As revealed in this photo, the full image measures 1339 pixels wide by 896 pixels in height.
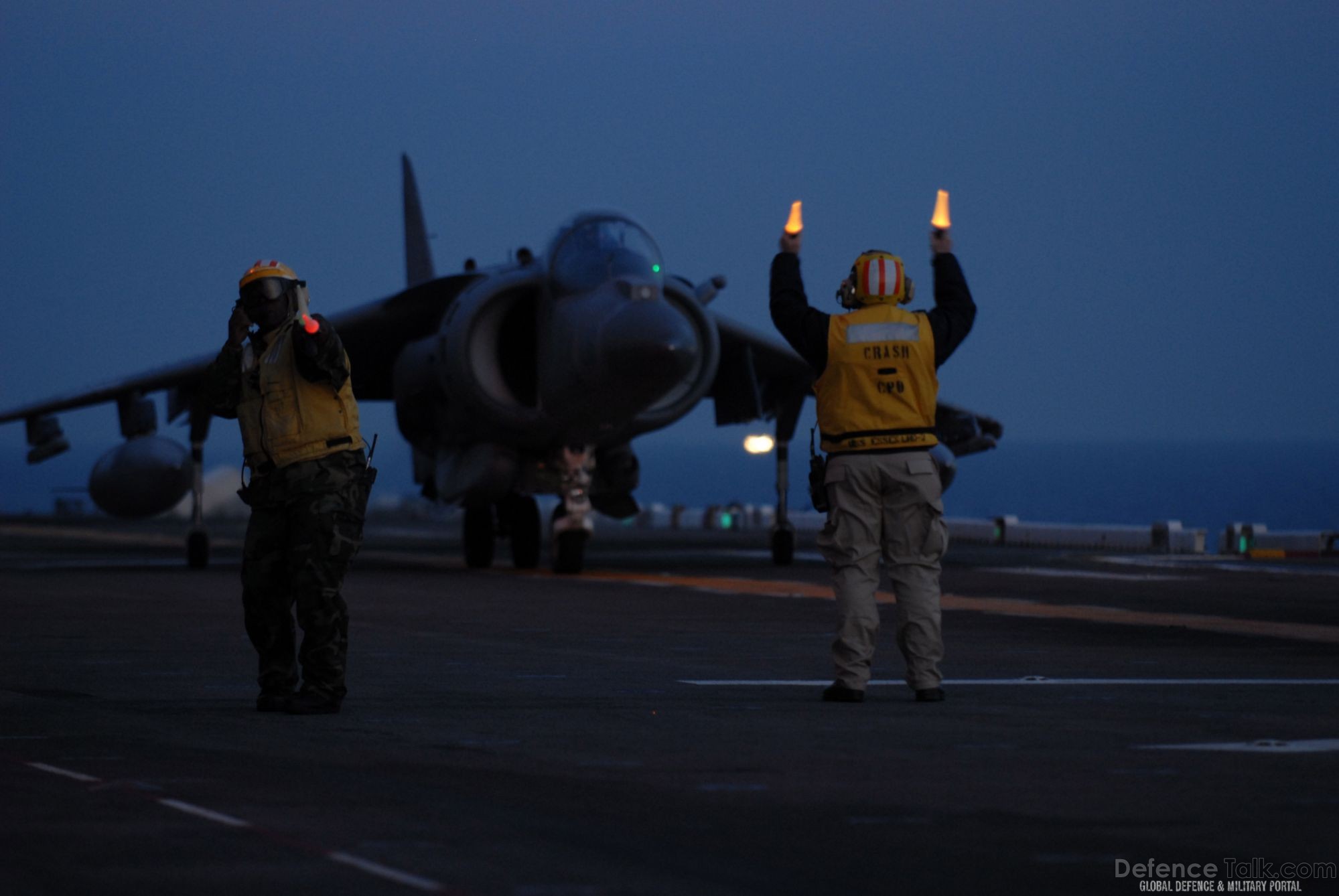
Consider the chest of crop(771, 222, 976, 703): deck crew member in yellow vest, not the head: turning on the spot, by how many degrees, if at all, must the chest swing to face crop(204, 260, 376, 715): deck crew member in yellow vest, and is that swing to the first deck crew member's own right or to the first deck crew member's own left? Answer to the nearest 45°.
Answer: approximately 90° to the first deck crew member's own left

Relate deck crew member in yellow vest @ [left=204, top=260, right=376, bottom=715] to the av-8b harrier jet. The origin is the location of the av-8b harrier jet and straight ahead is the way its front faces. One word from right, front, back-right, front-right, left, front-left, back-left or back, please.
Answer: front

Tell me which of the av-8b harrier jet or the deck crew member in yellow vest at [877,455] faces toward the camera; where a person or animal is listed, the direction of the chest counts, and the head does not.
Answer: the av-8b harrier jet

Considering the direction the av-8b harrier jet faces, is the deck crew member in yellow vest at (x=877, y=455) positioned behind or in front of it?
in front

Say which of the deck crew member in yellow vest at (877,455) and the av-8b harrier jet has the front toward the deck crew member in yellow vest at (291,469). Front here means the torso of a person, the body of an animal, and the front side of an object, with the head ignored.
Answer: the av-8b harrier jet

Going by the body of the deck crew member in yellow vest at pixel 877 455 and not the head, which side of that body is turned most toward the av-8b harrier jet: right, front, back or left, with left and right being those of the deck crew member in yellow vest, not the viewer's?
front

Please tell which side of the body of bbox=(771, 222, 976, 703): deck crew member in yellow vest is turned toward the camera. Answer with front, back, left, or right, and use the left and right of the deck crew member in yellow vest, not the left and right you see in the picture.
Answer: back

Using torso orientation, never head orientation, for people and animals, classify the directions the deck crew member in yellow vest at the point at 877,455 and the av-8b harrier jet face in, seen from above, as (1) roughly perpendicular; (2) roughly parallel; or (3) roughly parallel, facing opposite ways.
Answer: roughly parallel, facing opposite ways

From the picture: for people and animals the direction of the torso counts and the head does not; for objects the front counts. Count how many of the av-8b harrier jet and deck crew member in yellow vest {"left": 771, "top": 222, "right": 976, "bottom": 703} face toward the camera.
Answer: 1

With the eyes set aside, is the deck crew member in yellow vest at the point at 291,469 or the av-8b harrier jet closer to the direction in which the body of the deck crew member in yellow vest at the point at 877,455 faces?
the av-8b harrier jet

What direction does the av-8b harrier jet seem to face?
toward the camera
